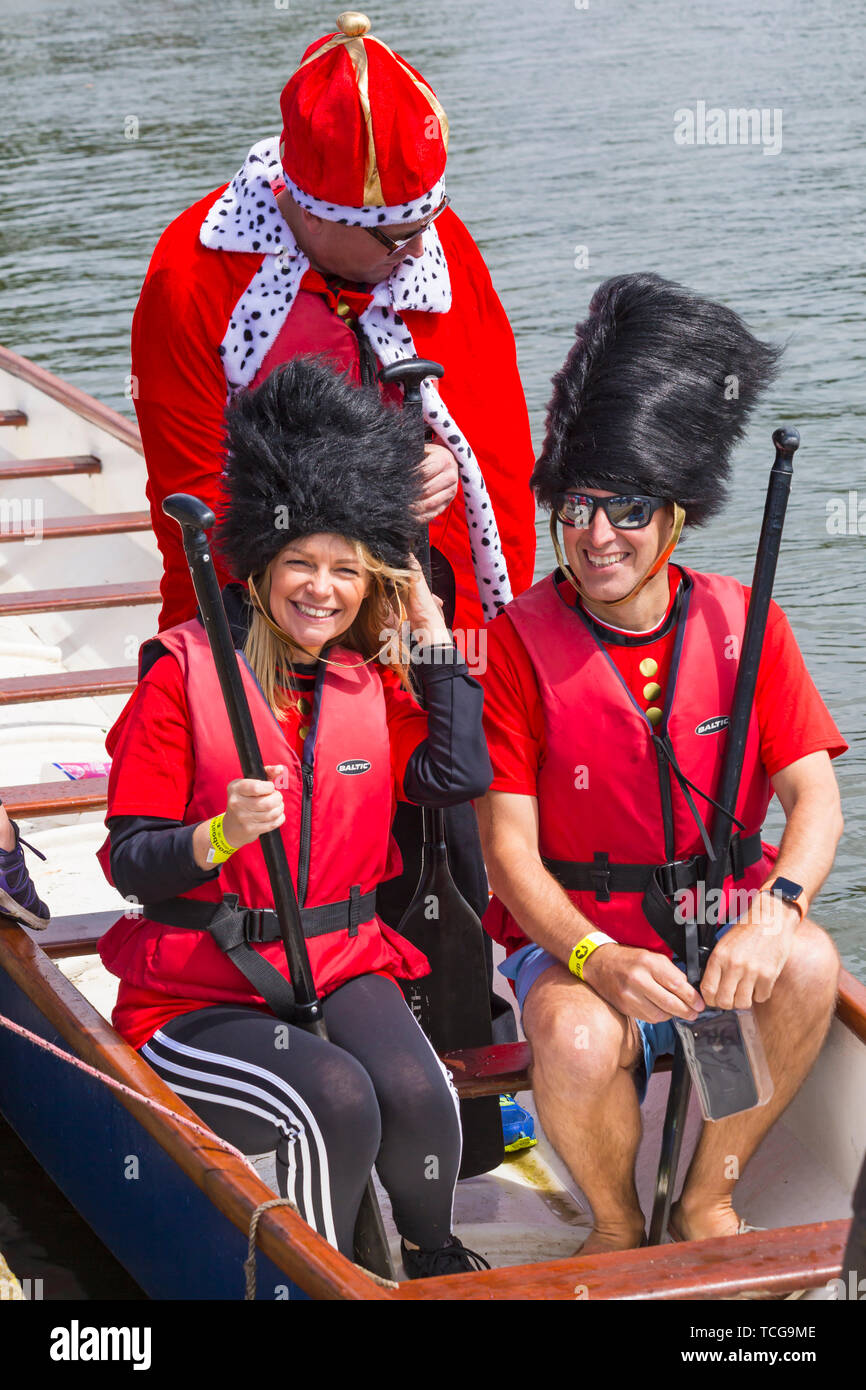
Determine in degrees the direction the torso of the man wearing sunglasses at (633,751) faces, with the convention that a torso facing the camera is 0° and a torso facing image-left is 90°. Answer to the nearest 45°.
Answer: approximately 0°

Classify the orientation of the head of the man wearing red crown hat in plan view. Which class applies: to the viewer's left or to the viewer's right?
to the viewer's right
